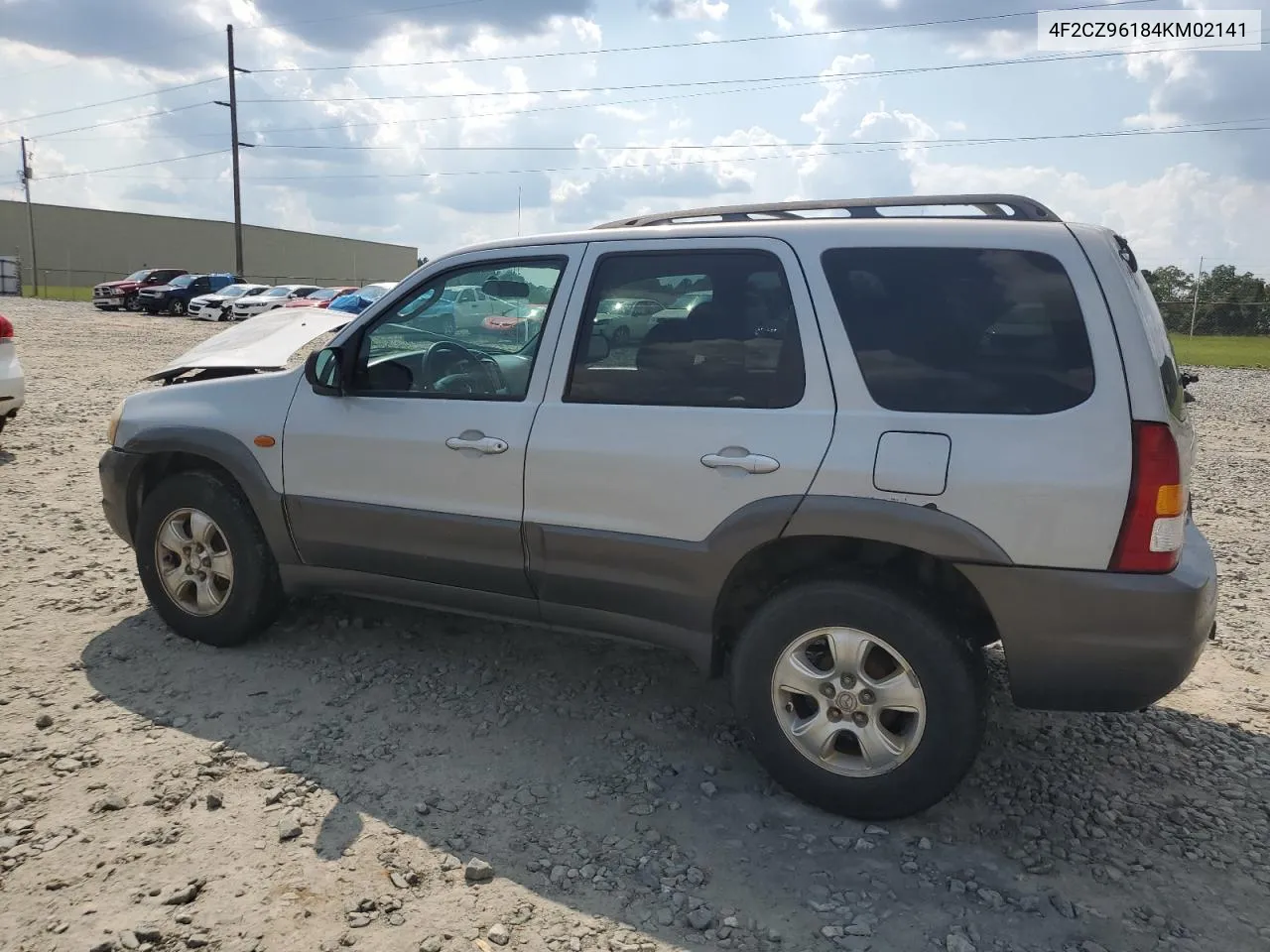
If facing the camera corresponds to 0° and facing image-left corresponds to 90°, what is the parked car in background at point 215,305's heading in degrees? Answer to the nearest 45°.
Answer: approximately 45°

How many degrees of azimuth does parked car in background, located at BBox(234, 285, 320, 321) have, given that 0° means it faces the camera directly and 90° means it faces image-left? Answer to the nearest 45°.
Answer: approximately 45°

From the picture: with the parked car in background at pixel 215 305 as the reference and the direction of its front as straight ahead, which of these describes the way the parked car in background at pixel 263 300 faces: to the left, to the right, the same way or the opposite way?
the same way

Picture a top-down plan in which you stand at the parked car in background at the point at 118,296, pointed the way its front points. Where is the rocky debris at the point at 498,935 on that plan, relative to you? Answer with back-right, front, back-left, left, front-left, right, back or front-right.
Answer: front-left

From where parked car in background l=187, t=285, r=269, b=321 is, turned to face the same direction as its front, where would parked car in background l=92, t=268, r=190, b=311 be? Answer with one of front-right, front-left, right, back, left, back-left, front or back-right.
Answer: right

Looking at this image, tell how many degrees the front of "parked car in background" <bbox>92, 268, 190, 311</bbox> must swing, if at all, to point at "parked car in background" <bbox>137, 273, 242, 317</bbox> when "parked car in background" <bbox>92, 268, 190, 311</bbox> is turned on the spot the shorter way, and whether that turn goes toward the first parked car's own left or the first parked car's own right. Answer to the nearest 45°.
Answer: approximately 90° to the first parked car's own left

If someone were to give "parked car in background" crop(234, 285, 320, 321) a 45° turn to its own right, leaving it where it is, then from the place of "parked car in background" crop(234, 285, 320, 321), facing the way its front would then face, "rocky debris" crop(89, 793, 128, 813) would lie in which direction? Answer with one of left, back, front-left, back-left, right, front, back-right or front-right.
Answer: left

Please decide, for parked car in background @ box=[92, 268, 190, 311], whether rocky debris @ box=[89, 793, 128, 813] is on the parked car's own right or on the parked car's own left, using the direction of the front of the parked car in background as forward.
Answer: on the parked car's own left

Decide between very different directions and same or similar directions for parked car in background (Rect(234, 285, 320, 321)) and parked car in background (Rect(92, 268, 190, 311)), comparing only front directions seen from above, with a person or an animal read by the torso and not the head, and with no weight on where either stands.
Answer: same or similar directions

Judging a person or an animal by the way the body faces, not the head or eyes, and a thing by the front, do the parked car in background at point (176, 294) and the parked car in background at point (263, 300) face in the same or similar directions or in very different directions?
same or similar directions

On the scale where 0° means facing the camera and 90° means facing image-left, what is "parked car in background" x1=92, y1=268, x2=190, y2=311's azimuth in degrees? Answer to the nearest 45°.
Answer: approximately 45°

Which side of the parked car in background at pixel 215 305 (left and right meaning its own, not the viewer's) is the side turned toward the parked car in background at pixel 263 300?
left

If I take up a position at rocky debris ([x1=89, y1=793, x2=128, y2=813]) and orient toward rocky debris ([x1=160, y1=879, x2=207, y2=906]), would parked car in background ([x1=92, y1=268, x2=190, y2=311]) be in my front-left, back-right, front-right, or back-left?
back-left

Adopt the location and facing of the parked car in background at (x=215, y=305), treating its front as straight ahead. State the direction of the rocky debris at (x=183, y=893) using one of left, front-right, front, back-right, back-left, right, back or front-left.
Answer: front-left

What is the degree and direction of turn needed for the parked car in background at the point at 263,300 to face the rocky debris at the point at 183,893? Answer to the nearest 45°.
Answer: approximately 45° to its left

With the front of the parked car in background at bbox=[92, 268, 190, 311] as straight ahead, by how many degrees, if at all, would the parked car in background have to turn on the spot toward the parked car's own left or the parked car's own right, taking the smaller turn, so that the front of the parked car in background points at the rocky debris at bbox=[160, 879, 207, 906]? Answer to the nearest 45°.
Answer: approximately 45° to the parked car's own left

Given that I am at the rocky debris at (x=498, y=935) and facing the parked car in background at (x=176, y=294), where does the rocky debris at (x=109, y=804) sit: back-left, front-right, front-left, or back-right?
front-left
